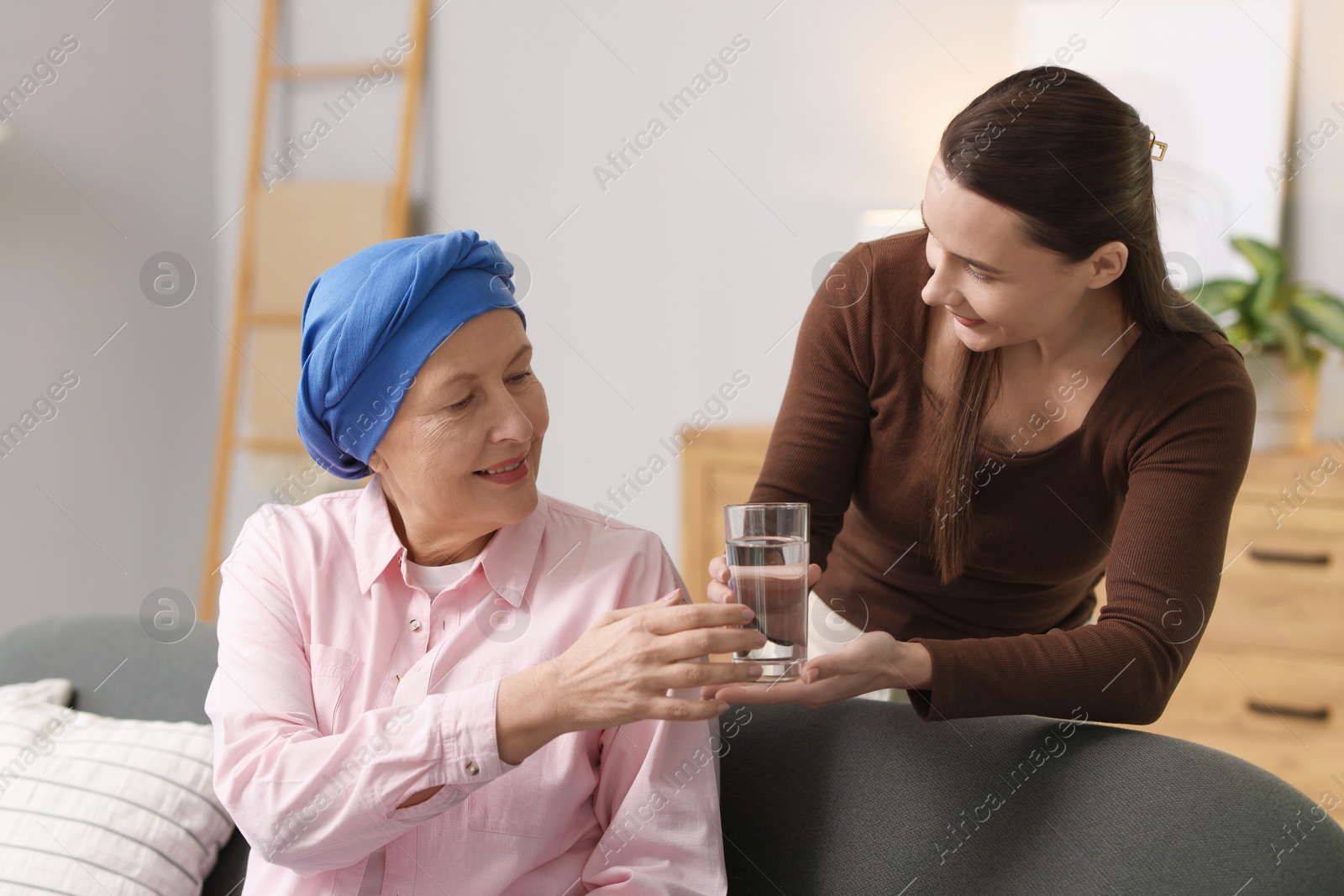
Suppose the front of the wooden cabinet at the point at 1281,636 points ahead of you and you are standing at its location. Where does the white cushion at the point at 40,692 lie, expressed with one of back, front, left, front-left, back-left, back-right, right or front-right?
front-right

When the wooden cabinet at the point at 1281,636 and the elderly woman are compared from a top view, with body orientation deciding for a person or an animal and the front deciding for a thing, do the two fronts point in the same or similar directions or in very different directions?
same or similar directions

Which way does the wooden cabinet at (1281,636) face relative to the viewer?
toward the camera

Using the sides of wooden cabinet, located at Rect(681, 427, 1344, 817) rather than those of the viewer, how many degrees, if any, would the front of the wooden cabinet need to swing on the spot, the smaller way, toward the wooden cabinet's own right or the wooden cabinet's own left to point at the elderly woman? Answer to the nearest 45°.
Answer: approximately 45° to the wooden cabinet's own right

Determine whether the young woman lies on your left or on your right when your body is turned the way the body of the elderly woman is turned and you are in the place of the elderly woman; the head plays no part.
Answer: on your left

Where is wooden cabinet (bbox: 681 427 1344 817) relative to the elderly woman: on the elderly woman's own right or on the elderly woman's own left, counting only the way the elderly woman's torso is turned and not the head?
on the elderly woman's own left

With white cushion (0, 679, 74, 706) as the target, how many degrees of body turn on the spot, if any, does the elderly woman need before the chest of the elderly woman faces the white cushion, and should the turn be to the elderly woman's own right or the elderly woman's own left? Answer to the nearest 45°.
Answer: approximately 135° to the elderly woman's own right

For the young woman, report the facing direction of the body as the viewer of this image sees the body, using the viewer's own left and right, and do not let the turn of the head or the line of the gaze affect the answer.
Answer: facing the viewer and to the left of the viewer

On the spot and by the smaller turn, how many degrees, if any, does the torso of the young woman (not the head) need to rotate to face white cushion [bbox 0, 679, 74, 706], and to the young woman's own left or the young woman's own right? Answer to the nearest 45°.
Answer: approximately 45° to the young woman's own right

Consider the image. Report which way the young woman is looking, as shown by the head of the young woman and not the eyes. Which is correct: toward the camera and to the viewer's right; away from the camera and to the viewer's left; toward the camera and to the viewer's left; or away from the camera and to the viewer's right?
toward the camera and to the viewer's left

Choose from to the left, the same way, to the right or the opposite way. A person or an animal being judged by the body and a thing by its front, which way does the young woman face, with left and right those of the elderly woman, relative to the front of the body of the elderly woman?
to the right

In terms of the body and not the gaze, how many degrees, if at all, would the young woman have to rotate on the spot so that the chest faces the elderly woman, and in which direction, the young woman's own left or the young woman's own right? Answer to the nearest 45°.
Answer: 0° — they already face them

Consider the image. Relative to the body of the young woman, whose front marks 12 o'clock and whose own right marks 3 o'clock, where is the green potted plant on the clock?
The green potted plant is roughly at 5 o'clock from the young woman.

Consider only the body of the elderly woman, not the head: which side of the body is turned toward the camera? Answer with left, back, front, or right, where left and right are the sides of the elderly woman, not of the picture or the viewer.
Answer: front

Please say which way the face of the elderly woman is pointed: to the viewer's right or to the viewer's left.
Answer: to the viewer's right

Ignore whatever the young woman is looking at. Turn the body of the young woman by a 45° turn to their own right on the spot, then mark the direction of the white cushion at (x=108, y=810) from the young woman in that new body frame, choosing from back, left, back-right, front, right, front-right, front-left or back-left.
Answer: front

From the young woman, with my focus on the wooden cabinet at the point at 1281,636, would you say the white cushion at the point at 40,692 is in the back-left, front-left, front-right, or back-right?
back-left

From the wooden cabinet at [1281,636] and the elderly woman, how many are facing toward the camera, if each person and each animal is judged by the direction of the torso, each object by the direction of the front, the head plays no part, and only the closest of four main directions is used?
2
